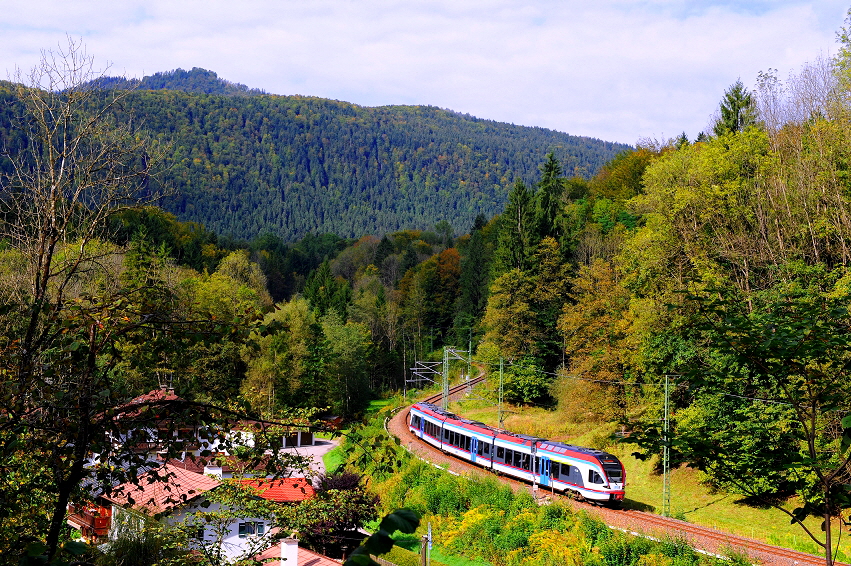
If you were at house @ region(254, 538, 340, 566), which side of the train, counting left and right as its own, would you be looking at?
right

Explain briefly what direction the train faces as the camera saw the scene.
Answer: facing the viewer and to the right of the viewer

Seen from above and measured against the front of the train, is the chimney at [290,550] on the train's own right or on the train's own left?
on the train's own right
